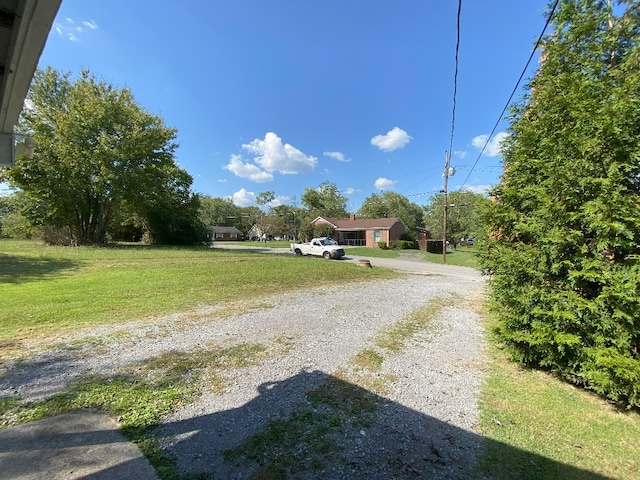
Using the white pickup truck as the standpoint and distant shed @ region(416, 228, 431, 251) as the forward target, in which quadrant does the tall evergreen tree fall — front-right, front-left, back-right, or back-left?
back-right

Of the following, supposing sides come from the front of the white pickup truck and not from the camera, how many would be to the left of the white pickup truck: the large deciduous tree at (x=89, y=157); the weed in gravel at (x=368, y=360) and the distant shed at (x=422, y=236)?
1

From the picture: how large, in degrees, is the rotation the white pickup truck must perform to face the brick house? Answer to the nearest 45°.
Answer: approximately 135° to its left

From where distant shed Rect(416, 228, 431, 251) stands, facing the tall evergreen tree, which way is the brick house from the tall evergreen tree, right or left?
right

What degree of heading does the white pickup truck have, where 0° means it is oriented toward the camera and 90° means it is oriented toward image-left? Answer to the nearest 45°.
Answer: approximately 315°

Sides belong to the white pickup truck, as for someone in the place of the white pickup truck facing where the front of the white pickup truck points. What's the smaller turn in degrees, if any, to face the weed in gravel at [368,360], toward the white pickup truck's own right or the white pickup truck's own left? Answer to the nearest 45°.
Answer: approximately 45° to the white pickup truck's own right

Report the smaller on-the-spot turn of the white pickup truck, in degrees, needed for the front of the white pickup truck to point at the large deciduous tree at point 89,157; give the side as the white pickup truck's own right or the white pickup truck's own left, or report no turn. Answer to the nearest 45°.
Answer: approximately 135° to the white pickup truck's own right

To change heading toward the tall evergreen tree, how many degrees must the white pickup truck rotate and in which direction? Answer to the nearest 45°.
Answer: approximately 45° to its right

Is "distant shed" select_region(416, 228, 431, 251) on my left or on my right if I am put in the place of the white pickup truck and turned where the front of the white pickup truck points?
on my left

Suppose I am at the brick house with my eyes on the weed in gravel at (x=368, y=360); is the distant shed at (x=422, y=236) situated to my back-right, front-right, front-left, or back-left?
back-left
